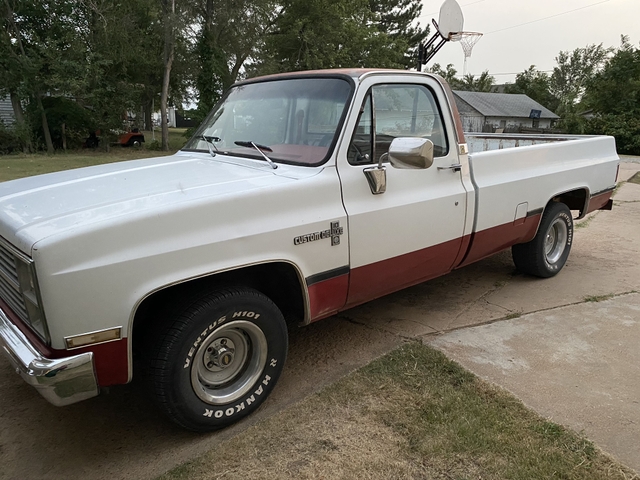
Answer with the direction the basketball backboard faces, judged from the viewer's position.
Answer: facing the viewer and to the right of the viewer

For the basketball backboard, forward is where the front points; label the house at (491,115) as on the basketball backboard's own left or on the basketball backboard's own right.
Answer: on the basketball backboard's own left

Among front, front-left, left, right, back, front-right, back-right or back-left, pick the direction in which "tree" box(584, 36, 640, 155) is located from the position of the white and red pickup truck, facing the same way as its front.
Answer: back

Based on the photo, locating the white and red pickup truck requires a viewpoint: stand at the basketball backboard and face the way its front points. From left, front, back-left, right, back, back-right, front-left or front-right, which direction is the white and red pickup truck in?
front-right

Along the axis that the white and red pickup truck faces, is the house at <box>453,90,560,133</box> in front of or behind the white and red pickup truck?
behind

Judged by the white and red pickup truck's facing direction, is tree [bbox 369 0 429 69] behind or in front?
behind

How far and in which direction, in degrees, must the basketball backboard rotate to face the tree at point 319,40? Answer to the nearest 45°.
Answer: approximately 180°

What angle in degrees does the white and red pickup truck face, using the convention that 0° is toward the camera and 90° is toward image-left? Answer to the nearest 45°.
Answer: approximately 45°

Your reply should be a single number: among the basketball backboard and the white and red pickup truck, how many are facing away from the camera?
0
